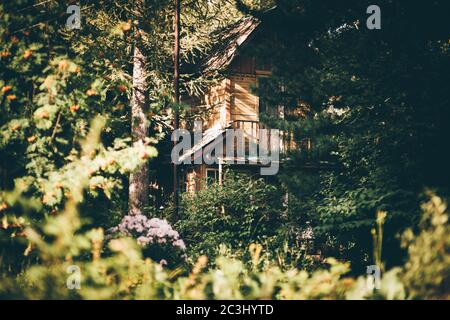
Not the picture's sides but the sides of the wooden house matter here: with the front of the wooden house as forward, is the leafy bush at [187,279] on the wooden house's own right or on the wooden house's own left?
on the wooden house's own right

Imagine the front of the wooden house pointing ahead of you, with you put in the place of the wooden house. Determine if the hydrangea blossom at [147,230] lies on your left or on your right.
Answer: on your right

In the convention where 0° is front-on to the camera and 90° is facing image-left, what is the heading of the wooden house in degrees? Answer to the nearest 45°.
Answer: approximately 315°
